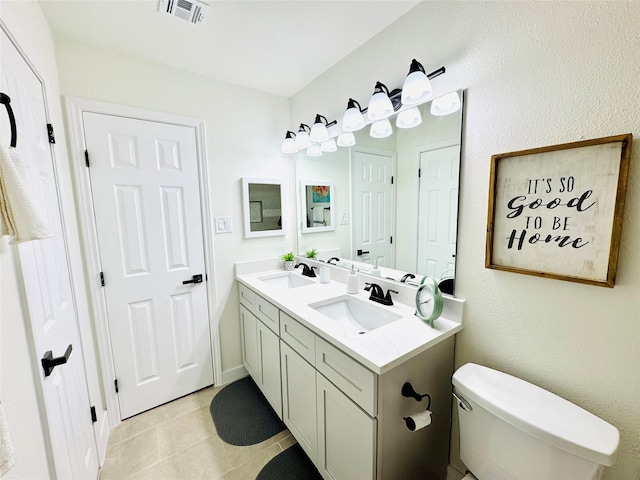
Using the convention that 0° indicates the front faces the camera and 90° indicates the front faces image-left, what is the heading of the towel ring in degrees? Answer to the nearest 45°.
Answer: approximately 270°

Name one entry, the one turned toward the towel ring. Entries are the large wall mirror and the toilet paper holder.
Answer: the large wall mirror

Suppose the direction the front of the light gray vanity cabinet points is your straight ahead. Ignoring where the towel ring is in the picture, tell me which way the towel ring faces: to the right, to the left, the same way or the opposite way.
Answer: the opposite way

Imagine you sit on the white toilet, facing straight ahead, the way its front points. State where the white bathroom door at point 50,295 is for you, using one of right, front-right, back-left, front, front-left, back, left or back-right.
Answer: front

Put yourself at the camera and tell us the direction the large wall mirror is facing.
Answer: facing the viewer and to the left of the viewer

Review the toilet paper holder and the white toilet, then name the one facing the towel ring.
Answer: the white toilet

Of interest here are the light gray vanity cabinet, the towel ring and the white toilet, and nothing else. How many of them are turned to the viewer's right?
1

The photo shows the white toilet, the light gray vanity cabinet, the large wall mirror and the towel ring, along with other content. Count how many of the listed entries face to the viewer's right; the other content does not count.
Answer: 1

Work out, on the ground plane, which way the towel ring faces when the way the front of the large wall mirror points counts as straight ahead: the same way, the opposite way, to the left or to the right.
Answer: the opposite way

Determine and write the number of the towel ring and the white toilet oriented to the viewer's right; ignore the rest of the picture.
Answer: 1

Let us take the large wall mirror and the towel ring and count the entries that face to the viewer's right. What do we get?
1

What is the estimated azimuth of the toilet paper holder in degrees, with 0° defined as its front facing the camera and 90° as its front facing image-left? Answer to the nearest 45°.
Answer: approximately 315°

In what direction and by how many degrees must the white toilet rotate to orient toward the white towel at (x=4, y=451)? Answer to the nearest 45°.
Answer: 0° — it already faces it

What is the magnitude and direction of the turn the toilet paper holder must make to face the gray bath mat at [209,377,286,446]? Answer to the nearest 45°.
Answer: approximately 135° to its right
